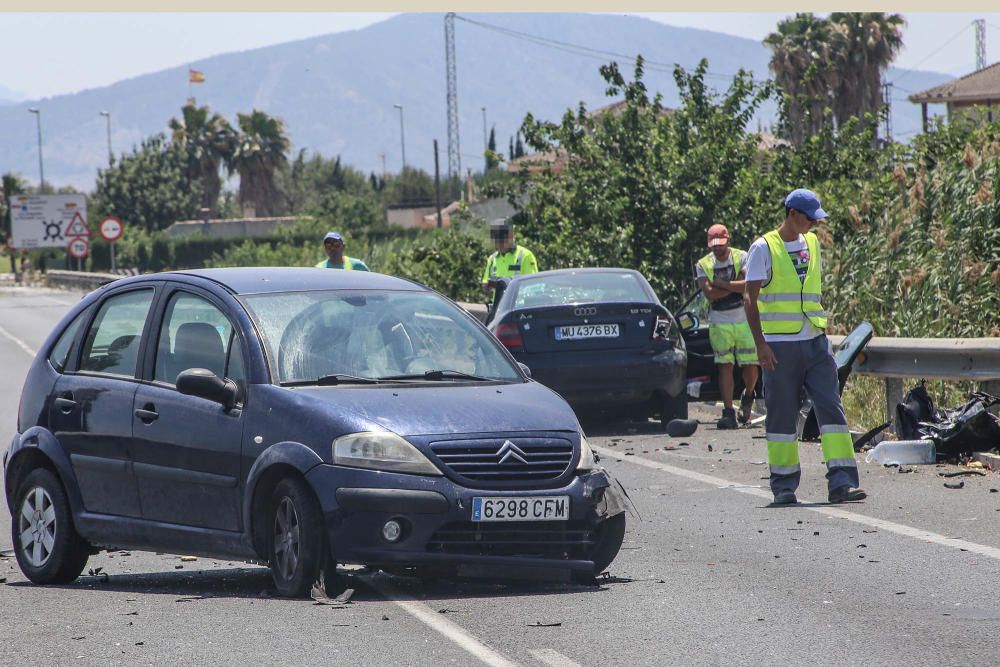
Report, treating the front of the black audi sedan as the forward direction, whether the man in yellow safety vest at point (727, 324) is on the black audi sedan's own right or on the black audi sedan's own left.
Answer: on the black audi sedan's own right

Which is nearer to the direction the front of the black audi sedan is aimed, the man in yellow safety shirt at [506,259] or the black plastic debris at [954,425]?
the man in yellow safety shirt

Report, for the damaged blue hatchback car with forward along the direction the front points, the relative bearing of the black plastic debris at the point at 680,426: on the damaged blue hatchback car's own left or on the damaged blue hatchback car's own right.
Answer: on the damaged blue hatchback car's own left

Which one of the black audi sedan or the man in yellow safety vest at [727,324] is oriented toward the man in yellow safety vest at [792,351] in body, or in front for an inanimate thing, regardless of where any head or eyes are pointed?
the man in yellow safety vest at [727,324]

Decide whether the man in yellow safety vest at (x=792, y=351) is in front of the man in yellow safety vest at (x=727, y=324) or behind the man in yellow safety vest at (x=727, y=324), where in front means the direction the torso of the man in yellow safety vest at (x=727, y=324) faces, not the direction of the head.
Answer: in front

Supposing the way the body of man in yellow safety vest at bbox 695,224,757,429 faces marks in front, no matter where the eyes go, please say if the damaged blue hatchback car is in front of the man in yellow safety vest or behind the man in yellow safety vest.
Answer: in front

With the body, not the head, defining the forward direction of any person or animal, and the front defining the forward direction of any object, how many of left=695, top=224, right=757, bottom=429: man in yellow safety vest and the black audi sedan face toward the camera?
1

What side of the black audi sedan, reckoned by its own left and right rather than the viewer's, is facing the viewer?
back

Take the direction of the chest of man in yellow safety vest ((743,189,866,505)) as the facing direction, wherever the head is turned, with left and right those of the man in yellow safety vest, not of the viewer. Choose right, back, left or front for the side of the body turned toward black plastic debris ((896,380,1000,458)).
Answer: left

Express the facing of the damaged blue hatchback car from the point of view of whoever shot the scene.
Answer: facing the viewer and to the right of the viewer

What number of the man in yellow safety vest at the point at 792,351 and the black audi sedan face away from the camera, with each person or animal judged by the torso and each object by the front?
1

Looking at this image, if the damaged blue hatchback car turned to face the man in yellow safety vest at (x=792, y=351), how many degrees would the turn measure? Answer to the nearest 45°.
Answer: approximately 90° to its left
